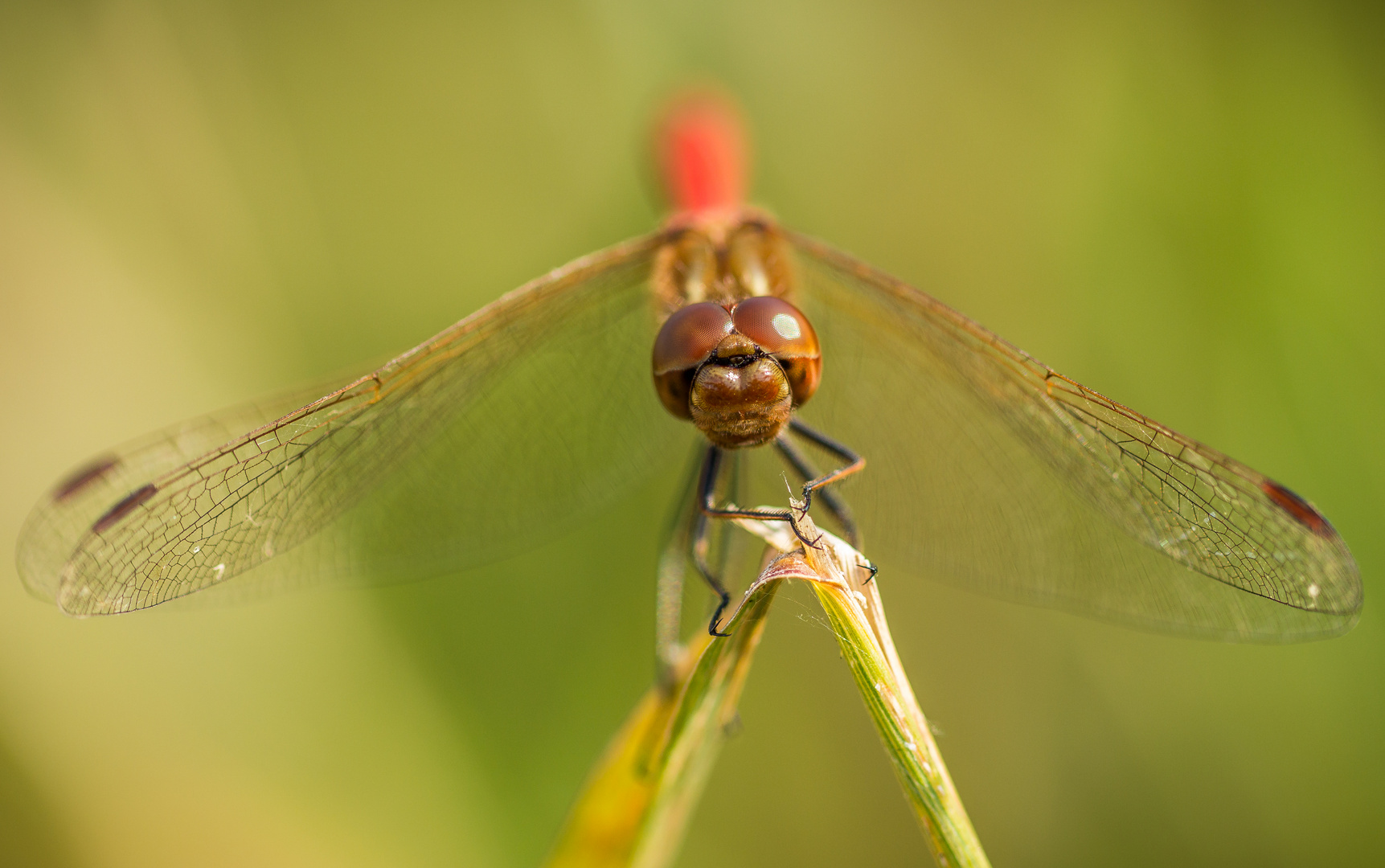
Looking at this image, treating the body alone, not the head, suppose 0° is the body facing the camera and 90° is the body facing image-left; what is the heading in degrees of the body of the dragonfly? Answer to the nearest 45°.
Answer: approximately 0°
